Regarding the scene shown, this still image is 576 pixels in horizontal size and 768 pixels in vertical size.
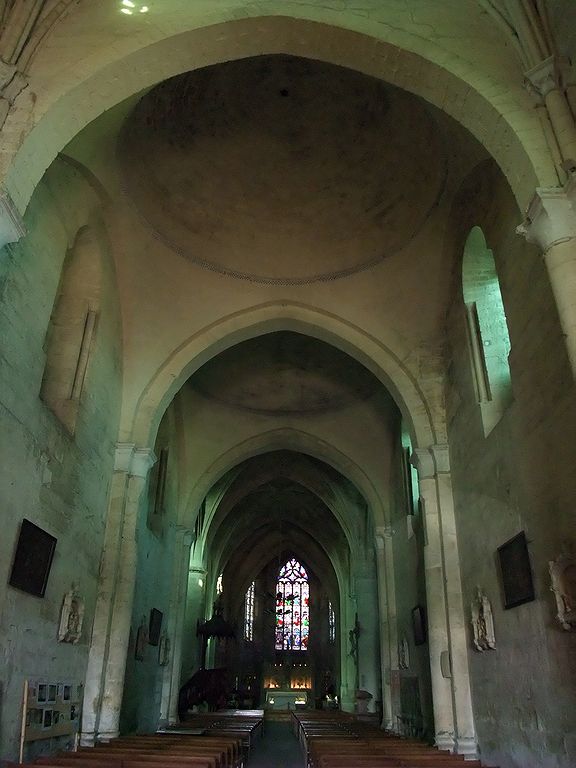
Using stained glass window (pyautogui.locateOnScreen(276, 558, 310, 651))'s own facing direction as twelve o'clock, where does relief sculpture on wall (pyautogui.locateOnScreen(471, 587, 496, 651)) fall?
The relief sculpture on wall is roughly at 12 o'clock from the stained glass window.

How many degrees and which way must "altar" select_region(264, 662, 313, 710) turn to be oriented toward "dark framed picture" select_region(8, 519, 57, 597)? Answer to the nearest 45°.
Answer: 0° — it already faces it

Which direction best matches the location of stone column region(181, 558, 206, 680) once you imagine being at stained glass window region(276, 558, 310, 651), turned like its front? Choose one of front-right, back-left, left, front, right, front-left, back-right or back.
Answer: front

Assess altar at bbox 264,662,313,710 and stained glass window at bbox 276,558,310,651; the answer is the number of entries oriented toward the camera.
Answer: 2

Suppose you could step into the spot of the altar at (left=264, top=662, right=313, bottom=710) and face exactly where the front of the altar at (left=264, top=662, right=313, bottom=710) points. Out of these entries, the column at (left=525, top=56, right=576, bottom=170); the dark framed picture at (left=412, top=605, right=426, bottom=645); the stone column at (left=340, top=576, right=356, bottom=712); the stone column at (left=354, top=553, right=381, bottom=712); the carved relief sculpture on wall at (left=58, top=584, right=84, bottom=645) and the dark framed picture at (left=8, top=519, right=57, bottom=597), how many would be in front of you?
6

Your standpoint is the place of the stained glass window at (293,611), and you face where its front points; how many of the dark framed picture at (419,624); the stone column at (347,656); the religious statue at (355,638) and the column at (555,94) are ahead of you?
4

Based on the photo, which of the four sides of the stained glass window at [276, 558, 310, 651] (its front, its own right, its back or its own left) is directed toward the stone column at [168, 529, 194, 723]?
front

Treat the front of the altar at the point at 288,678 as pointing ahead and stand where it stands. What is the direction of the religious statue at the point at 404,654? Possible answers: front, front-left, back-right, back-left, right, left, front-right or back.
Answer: front

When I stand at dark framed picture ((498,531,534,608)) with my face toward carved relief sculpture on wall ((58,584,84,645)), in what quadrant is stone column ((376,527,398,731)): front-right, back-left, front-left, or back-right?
front-right

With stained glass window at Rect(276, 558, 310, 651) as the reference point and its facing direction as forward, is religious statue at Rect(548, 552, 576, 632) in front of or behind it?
in front

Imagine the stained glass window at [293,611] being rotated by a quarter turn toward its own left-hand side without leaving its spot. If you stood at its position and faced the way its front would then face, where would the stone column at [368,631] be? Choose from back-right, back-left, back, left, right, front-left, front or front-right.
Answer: right

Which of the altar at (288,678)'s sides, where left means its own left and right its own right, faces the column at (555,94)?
front

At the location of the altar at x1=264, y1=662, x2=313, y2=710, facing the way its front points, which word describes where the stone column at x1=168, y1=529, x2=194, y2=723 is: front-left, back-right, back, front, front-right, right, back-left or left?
front

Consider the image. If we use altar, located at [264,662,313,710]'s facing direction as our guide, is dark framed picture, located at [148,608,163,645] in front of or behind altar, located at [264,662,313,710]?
in front

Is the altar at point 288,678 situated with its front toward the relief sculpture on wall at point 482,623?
yes

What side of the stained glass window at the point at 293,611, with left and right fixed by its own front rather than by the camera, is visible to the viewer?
front

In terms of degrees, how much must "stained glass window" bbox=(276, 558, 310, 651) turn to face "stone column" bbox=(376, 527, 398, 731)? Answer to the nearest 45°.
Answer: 0° — it already faces it

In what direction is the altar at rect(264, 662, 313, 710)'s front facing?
toward the camera
